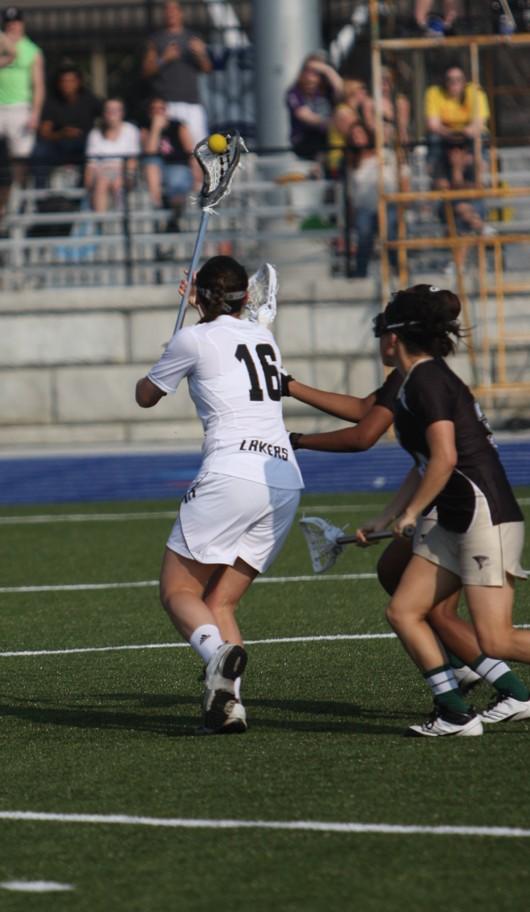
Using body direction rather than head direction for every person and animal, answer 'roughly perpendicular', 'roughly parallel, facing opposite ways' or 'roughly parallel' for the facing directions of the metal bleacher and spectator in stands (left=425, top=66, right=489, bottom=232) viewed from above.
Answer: roughly parallel

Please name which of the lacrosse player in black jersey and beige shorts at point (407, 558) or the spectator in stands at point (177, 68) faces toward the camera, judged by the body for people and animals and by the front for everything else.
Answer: the spectator in stands

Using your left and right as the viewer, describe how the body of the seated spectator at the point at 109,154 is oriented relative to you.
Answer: facing the viewer

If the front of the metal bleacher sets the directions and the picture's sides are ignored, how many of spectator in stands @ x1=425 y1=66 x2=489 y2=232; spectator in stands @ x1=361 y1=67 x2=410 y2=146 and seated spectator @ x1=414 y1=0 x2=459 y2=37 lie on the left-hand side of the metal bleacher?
3

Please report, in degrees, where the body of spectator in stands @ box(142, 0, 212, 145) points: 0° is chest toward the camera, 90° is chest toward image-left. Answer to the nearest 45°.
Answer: approximately 0°

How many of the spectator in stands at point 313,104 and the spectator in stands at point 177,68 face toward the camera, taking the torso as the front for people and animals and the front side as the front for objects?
2

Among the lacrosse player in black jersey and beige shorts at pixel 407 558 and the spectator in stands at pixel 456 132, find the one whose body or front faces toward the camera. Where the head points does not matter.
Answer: the spectator in stands

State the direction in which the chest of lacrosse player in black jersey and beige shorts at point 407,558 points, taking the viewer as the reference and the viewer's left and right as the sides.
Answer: facing to the left of the viewer

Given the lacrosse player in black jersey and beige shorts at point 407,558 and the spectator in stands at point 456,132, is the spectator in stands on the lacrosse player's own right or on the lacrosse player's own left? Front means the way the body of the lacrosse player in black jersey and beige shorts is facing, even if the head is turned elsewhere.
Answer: on the lacrosse player's own right

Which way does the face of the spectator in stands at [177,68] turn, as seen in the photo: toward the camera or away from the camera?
toward the camera

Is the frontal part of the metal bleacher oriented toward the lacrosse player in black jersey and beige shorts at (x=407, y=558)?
yes

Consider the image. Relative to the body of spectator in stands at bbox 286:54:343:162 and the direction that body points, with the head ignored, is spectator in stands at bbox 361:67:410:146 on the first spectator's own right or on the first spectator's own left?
on the first spectator's own left

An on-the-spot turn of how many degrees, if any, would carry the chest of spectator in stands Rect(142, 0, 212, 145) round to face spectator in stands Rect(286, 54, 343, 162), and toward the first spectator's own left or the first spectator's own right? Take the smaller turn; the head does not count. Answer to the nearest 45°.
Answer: approximately 45° to the first spectator's own left

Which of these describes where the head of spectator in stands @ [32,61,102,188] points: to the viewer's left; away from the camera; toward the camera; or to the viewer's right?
toward the camera

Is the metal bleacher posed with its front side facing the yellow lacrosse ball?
yes

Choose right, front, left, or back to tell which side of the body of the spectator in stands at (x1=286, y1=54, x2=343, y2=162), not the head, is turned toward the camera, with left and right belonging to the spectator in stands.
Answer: front

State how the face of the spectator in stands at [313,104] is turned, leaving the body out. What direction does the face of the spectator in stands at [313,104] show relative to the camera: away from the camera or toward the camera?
toward the camera

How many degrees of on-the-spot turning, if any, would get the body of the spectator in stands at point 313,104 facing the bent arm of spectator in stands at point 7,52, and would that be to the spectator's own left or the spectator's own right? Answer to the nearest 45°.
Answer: approximately 90° to the spectator's own right

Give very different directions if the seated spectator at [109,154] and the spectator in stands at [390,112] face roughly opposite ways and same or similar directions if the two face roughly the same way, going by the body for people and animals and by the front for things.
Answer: same or similar directions
